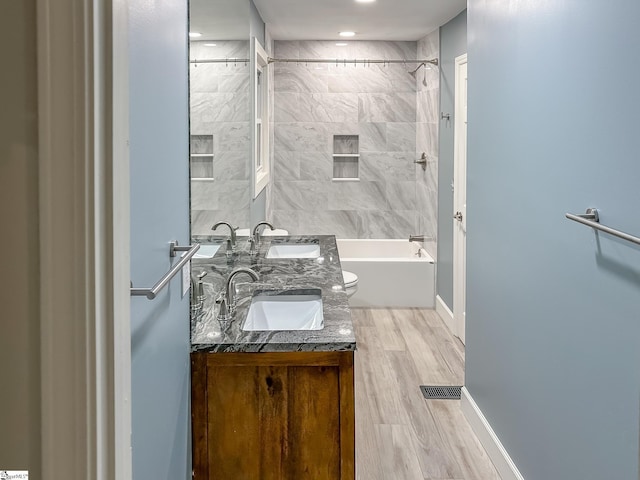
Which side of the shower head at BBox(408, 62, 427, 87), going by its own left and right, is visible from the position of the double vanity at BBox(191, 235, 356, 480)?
left

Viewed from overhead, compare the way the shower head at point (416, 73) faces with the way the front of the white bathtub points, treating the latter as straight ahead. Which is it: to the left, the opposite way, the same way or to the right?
to the right

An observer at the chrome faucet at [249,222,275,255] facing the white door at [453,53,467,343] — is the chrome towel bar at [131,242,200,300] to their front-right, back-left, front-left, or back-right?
back-right

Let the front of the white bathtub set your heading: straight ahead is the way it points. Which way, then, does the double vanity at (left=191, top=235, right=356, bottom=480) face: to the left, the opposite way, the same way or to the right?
to the left

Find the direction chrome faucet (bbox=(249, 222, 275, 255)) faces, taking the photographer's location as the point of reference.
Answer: facing to the right of the viewer

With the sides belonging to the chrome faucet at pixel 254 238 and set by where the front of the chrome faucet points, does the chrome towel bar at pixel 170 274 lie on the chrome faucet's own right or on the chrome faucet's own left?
on the chrome faucet's own right

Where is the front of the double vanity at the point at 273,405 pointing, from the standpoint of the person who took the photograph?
facing to the right of the viewer

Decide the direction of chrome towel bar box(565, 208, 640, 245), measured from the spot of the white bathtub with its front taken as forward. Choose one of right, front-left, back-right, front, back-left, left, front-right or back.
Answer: front

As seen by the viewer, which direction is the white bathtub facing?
toward the camera

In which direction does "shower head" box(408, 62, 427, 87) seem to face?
to the viewer's left

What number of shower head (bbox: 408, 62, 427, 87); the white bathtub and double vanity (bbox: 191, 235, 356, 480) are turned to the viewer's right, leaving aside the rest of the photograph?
1

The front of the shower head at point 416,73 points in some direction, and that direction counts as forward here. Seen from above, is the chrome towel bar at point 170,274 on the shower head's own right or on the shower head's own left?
on the shower head's own left

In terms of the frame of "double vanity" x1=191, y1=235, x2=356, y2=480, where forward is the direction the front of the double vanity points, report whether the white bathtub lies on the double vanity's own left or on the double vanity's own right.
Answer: on the double vanity's own left

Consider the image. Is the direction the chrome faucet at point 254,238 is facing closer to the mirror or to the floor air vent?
the floor air vent
